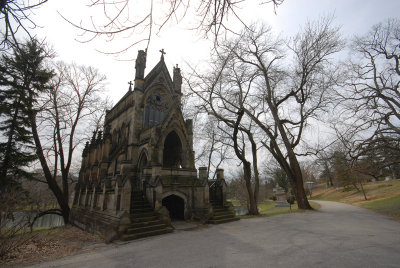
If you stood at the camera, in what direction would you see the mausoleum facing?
facing the viewer and to the right of the viewer
